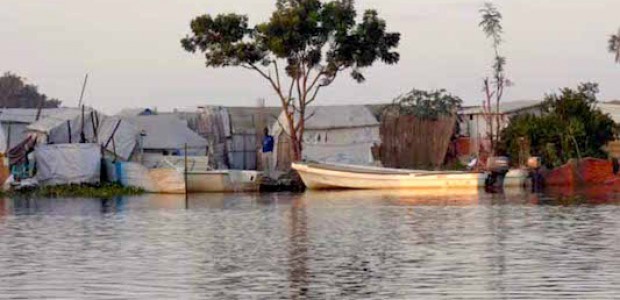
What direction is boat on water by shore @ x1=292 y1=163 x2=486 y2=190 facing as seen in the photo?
to the viewer's left

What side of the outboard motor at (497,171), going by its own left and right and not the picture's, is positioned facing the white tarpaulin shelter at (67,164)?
front

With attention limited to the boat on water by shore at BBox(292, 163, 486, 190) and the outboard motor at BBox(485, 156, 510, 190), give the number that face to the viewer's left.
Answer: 2

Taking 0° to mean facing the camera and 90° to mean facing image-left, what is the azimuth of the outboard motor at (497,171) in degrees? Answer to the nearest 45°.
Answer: approximately 90°

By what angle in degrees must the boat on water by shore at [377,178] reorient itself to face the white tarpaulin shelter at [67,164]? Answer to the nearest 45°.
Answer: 0° — it already faces it
